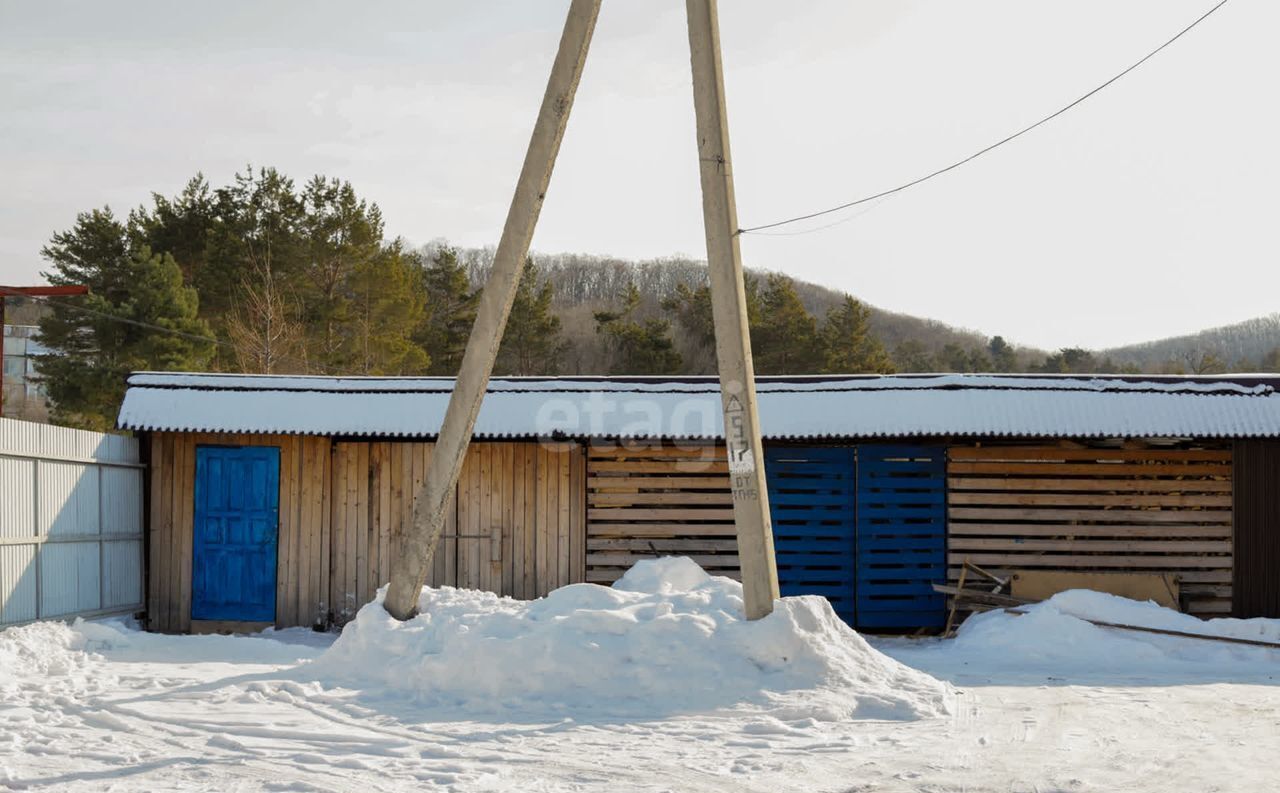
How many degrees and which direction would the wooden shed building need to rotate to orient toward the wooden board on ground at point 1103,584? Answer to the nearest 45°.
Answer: approximately 90° to its left

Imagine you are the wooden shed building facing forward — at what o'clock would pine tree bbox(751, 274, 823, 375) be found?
The pine tree is roughly at 6 o'clock from the wooden shed building.

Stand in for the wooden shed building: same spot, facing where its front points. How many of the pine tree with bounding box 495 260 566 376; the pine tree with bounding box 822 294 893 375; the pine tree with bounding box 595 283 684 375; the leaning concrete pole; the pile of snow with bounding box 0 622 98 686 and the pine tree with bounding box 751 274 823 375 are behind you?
4

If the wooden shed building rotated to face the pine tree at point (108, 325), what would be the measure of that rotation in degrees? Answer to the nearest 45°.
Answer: approximately 135° to its right

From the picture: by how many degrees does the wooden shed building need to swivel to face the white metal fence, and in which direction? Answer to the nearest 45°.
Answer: approximately 90° to its right

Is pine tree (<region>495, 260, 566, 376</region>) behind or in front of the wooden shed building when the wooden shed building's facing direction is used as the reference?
behind

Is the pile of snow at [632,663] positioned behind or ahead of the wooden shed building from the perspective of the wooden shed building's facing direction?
ahead

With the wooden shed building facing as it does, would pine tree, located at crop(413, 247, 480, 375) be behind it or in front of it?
behind

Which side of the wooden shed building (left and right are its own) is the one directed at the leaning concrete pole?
front

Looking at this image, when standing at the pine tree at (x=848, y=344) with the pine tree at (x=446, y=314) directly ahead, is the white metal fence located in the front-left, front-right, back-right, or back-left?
front-left

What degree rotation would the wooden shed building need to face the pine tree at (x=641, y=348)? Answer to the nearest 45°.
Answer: approximately 180°

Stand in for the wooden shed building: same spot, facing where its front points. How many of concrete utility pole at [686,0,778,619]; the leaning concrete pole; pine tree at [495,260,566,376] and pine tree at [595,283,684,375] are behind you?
2

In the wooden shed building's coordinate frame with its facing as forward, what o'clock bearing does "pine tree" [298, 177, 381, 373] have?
The pine tree is roughly at 5 o'clock from the wooden shed building.

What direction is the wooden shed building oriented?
toward the camera

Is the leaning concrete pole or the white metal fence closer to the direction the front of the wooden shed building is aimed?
the leaning concrete pole

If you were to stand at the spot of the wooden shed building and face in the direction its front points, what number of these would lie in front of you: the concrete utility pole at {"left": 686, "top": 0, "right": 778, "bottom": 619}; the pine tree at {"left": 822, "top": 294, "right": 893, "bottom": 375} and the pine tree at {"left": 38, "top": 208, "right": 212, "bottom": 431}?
1

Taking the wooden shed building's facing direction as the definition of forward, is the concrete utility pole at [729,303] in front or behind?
in front

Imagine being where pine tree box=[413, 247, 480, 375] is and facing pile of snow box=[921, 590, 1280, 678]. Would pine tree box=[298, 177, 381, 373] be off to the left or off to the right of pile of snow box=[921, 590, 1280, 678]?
right

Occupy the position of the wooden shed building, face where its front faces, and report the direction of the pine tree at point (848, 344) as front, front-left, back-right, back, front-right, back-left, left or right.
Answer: back
